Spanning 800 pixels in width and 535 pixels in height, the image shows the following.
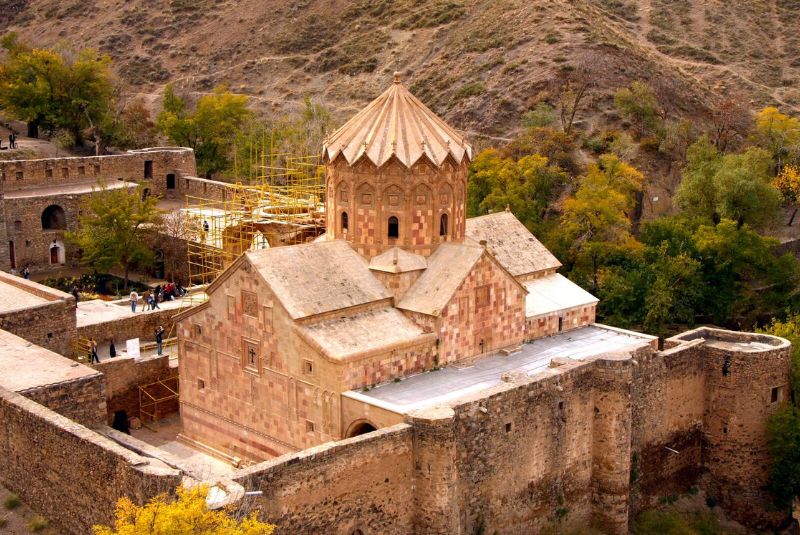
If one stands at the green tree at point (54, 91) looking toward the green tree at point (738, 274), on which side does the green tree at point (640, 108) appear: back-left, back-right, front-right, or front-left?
front-left

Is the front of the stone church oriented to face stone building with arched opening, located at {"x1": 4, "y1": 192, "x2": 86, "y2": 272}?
no

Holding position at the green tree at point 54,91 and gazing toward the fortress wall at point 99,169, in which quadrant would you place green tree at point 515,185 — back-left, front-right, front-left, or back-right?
front-left

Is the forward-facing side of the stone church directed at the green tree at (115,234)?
no

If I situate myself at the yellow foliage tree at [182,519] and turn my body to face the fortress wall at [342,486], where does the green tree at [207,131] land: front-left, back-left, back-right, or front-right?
front-left

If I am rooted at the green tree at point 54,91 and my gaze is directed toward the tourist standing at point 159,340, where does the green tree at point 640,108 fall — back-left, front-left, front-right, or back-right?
front-left
